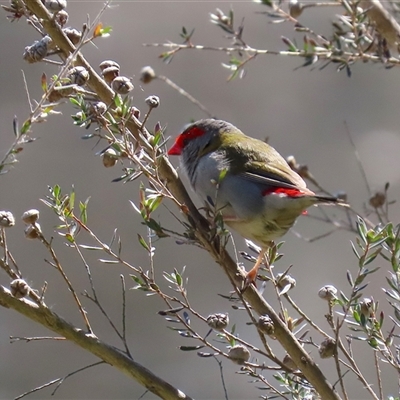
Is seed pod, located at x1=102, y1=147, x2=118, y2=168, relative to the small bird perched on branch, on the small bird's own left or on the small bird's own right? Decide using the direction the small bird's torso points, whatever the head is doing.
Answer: on the small bird's own left

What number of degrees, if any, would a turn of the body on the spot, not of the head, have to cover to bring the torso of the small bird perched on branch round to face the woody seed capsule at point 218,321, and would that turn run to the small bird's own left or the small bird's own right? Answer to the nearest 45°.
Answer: approximately 90° to the small bird's own left

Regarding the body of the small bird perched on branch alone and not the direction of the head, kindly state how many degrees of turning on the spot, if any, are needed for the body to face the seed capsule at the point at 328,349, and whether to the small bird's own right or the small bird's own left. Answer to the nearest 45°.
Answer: approximately 180°

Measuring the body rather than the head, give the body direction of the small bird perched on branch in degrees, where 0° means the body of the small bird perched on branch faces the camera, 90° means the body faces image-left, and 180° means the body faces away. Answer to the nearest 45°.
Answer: approximately 90°
